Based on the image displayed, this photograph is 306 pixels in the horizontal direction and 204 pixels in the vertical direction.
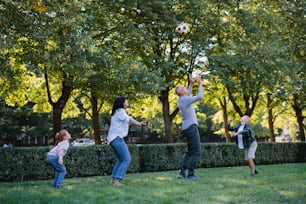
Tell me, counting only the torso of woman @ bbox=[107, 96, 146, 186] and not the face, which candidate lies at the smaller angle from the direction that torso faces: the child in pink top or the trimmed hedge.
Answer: the trimmed hedge

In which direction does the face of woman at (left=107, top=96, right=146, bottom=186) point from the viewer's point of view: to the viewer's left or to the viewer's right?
to the viewer's right

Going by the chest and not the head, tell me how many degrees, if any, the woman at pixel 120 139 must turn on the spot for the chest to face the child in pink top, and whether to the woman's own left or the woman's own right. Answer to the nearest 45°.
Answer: approximately 180°

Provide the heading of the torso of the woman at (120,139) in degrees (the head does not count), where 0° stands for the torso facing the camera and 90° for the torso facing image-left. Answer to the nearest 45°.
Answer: approximately 270°

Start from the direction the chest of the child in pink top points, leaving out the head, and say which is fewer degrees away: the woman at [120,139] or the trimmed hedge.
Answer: the woman

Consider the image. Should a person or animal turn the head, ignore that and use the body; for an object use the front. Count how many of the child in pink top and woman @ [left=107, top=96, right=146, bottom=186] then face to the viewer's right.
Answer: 2

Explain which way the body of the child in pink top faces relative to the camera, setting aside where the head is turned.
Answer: to the viewer's right
